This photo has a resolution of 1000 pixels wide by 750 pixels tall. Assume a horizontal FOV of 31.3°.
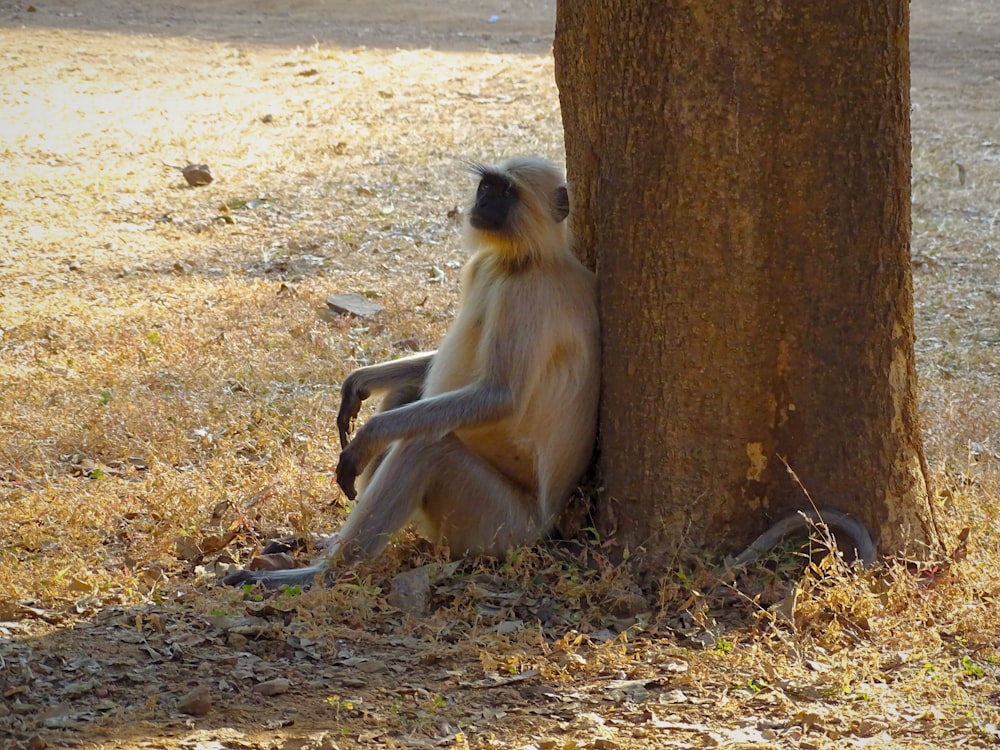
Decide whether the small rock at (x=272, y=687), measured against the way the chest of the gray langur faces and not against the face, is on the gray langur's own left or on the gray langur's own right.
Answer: on the gray langur's own left

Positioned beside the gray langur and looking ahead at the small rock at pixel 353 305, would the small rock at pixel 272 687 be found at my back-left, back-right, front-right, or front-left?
back-left

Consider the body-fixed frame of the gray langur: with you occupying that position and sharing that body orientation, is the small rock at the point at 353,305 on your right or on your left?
on your right

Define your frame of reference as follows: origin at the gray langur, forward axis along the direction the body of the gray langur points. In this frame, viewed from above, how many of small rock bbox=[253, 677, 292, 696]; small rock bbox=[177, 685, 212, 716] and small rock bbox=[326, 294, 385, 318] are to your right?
1

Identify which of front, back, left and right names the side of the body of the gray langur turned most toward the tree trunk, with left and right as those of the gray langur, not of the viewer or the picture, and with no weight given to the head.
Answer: back

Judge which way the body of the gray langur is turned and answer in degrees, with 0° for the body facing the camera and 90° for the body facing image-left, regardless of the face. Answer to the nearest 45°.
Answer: approximately 90°

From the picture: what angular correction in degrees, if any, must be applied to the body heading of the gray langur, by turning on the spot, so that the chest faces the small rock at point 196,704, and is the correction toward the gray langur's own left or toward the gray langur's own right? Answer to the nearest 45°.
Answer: approximately 45° to the gray langur's own left

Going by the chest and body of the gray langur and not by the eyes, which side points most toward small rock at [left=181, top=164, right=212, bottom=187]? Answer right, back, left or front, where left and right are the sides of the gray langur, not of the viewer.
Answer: right
